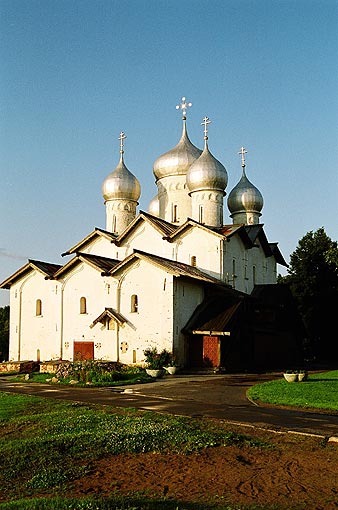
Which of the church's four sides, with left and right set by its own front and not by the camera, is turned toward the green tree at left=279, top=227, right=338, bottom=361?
back

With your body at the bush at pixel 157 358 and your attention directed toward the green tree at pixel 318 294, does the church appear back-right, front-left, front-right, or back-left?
front-left

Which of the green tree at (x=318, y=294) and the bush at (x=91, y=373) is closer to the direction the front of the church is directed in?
the bush

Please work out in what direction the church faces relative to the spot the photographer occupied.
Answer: facing the viewer and to the left of the viewer

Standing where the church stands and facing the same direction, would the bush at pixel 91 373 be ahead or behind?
ahead

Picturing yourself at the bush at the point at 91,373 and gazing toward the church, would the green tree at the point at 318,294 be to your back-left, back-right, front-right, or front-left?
front-right

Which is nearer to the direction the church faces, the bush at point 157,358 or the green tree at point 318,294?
the bush

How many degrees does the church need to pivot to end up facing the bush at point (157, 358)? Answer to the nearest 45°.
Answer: approximately 45° to its left
